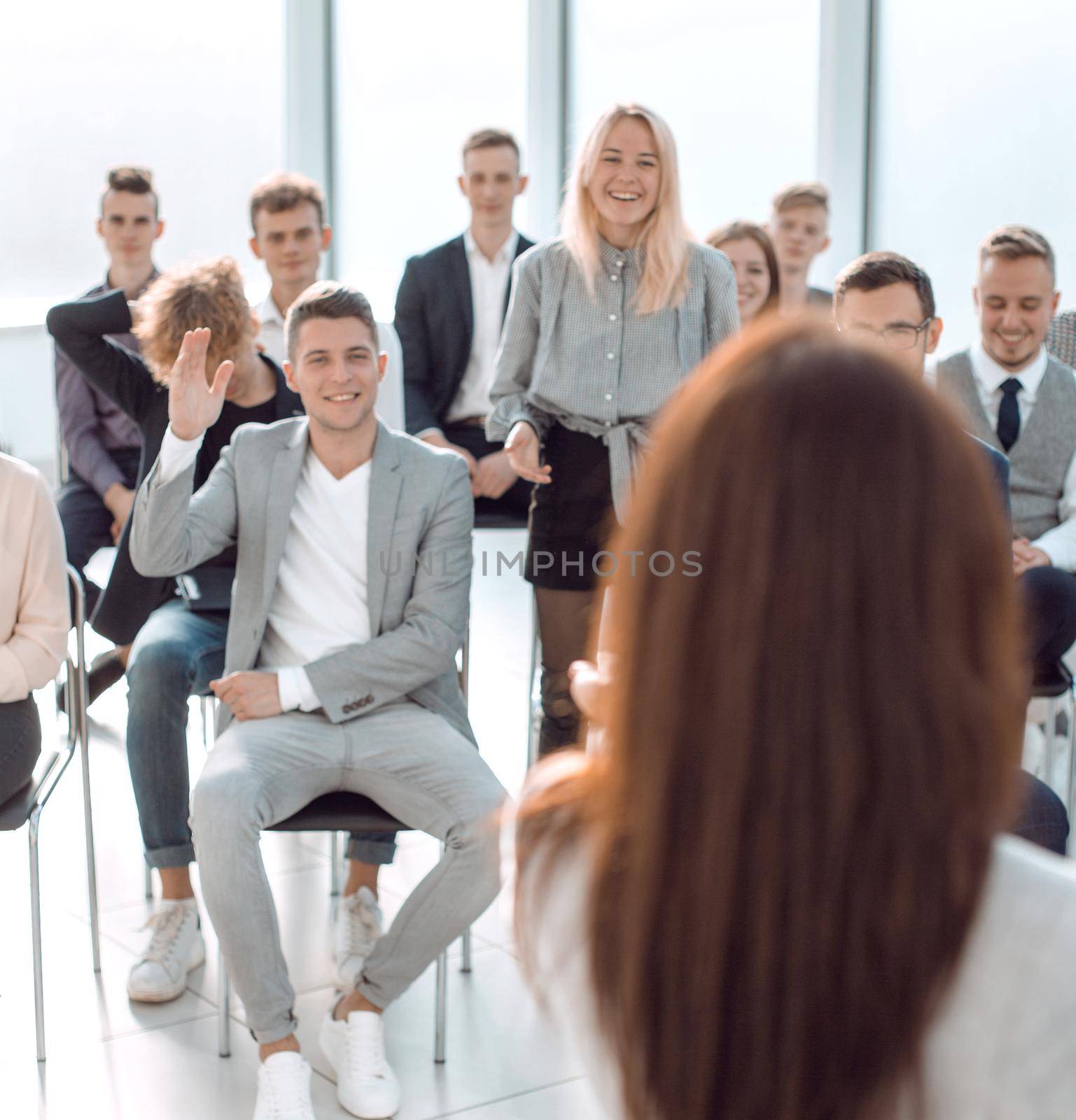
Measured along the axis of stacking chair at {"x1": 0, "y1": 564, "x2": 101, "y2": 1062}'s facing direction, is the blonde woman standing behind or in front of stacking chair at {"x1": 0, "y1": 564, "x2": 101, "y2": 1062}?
behind

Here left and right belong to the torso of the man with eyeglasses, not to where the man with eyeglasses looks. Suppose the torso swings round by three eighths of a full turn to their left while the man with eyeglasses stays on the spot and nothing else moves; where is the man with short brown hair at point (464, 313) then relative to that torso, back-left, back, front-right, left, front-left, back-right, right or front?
back-left

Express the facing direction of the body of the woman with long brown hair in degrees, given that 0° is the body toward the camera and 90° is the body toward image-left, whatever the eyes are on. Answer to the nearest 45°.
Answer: approximately 180°

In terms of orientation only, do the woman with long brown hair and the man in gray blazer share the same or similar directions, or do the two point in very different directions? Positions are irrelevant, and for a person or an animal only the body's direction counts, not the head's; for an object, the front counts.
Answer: very different directions

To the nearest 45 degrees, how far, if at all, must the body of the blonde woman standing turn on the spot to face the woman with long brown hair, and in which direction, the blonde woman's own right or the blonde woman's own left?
0° — they already face them

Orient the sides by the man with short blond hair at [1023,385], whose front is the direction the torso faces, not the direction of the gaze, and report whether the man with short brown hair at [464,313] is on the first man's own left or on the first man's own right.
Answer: on the first man's own right

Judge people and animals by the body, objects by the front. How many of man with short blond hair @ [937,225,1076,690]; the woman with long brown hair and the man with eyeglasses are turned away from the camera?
1

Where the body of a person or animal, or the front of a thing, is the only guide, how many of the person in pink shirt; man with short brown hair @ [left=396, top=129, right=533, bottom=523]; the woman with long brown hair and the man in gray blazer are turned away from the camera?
1

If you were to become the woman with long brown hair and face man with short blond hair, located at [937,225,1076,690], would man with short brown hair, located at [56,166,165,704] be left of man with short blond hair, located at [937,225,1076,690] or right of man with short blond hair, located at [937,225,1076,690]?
left

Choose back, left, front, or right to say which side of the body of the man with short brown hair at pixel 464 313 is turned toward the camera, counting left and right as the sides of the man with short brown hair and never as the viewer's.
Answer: front
